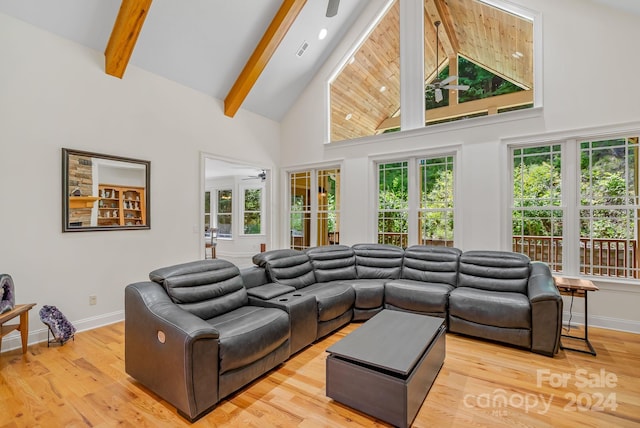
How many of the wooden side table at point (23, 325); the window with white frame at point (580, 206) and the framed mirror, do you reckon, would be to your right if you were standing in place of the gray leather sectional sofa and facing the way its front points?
2

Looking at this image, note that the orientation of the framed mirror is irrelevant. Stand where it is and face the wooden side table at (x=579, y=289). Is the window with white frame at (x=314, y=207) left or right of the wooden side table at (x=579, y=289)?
left

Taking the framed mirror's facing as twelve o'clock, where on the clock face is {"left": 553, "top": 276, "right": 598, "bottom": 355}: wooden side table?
The wooden side table is roughly at 12 o'clock from the framed mirror.

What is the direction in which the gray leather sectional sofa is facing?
toward the camera

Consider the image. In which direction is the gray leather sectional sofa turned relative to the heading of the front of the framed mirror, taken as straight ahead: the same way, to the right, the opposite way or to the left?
to the right

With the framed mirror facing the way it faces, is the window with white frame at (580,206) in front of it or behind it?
in front

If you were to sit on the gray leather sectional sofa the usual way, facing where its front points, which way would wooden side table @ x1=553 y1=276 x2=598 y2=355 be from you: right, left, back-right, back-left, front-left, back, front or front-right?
left

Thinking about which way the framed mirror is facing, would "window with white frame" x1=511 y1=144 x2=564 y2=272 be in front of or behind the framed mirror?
in front

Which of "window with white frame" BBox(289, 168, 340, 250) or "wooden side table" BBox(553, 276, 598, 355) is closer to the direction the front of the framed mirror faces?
the wooden side table

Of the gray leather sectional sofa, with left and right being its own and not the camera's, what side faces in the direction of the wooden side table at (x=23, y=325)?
right

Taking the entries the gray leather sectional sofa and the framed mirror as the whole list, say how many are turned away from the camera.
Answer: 0

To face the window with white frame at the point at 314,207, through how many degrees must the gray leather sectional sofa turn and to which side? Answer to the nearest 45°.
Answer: approximately 180°
